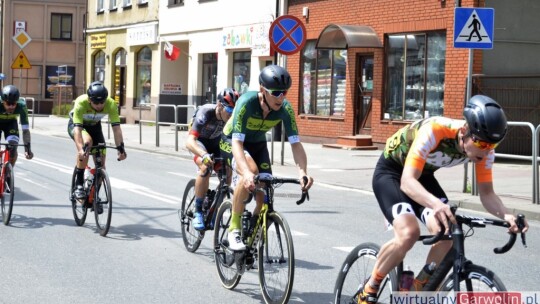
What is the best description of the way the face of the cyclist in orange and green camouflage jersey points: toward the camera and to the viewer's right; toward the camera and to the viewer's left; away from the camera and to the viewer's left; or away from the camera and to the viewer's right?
toward the camera and to the viewer's right

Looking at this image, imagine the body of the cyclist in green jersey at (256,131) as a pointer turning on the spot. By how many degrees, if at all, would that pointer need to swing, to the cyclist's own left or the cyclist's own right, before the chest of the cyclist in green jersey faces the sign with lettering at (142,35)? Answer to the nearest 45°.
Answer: approximately 135° to the cyclist's own left

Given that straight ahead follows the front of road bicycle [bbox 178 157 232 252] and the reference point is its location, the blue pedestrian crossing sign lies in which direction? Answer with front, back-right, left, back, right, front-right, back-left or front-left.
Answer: left

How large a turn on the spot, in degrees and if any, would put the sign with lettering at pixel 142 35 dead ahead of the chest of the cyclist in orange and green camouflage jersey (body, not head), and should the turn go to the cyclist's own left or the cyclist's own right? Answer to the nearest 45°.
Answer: approximately 135° to the cyclist's own left

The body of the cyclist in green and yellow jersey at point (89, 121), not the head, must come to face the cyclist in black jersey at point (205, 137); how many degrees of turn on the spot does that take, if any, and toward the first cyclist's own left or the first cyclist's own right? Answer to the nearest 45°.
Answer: approximately 45° to the first cyclist's own left

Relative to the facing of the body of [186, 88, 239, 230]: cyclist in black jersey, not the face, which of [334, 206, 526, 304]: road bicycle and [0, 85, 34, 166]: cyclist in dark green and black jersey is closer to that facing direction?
the road bicycle

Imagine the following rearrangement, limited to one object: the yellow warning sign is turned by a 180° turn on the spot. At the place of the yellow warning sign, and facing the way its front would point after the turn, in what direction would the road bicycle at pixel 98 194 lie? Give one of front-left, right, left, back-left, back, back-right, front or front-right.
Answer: back

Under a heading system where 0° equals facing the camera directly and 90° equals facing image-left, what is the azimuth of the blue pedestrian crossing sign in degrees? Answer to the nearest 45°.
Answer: approximately 0°

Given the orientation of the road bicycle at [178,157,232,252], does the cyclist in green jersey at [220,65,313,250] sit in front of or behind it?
in front

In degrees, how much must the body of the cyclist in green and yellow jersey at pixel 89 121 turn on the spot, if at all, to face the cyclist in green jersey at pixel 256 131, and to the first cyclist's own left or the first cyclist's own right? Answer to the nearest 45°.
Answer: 0° — they already face them

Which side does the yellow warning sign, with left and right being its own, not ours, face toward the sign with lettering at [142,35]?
left
